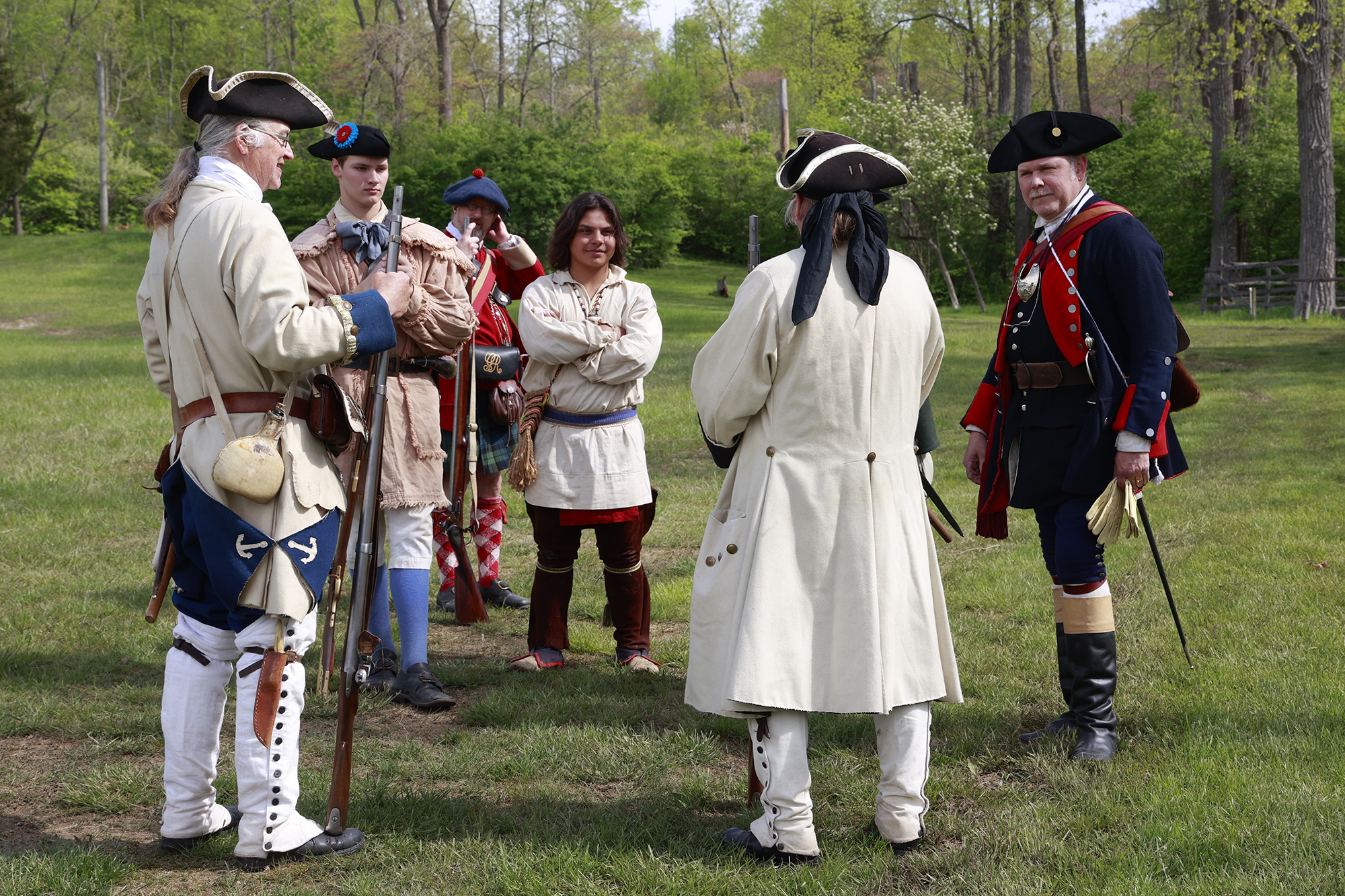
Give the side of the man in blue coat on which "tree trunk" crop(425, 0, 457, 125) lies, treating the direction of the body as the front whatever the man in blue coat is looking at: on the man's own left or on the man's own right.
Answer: on the man's own right

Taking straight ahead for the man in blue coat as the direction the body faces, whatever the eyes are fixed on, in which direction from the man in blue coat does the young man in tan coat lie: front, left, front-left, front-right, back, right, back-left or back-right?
front-right

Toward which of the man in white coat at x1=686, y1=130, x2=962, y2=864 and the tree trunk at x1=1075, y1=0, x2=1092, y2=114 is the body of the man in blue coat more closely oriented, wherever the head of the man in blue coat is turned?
the man in white coat

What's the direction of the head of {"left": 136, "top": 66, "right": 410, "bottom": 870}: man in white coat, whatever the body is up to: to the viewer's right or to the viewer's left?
to the viewer's right

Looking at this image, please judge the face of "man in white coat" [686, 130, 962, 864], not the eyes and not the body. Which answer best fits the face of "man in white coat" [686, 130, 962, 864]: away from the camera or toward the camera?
away from the camera

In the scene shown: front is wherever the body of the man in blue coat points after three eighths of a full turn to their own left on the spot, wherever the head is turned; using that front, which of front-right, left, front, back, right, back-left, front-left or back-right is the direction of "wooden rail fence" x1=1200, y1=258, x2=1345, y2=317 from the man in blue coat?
left

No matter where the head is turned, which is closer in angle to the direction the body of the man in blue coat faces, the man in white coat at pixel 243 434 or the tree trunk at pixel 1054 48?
the man in white coat

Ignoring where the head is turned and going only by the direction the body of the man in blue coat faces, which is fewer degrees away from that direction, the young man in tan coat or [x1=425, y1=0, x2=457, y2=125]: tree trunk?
the young man in tan coat

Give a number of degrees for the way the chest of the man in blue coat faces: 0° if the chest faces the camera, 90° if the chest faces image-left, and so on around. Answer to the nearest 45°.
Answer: approximately 45°

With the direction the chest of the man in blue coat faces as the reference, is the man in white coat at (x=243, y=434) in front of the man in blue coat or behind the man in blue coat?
in front

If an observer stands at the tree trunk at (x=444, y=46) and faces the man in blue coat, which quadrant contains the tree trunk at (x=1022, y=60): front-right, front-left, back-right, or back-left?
front-left

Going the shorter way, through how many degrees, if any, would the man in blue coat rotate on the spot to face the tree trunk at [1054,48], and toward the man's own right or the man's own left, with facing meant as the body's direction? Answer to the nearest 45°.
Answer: approximately 135° to the man's own right

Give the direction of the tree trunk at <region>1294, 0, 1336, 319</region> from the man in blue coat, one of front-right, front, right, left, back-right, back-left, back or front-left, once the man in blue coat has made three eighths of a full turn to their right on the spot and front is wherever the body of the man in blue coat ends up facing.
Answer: front
